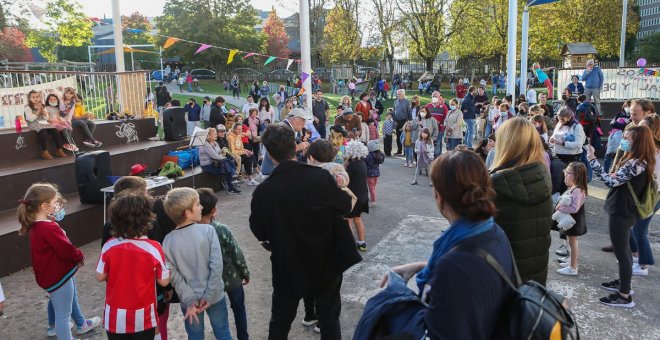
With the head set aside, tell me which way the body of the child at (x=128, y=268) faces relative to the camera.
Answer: away from the camera

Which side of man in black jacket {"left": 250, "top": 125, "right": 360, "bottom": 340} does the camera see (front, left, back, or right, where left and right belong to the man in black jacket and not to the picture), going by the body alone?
back

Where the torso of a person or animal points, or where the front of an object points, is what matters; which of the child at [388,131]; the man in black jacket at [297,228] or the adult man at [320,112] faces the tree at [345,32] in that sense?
the man in black jacket

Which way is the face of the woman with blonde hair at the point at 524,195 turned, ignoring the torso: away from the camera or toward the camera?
away from the camera

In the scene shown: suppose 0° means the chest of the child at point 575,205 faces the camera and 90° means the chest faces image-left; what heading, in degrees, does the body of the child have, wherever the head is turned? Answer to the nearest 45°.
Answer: approximately 90°

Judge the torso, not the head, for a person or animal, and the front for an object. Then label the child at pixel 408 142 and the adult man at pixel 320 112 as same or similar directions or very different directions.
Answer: same or similar directions

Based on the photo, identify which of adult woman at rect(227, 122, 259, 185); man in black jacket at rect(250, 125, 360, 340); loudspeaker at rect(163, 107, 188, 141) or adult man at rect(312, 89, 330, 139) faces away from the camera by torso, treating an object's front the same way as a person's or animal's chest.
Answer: the man in black jacket

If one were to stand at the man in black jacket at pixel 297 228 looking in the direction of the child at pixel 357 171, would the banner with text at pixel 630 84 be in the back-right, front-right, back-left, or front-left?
front-right

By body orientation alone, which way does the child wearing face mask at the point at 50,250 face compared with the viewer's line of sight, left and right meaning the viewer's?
facing to the right of the viewer

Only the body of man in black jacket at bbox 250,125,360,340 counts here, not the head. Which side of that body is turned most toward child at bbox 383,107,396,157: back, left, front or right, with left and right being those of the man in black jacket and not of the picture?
front

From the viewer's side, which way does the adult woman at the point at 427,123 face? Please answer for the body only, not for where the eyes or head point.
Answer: toward the camera

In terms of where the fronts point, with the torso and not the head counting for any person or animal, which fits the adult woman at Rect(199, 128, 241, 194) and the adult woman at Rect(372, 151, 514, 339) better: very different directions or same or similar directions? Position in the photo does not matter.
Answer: very different directions

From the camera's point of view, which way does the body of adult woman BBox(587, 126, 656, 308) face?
to the viewer's left

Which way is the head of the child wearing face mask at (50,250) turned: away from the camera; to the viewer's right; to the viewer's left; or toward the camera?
to the viewer's right

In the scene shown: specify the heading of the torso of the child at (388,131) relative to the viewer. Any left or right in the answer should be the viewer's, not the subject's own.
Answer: facing the viewer and to the left of the viewer

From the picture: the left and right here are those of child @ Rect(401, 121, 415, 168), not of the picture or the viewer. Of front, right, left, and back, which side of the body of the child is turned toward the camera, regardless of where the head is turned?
front

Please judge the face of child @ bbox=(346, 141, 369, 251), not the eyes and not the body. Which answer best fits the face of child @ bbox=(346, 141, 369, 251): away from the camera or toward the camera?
away from the camera
